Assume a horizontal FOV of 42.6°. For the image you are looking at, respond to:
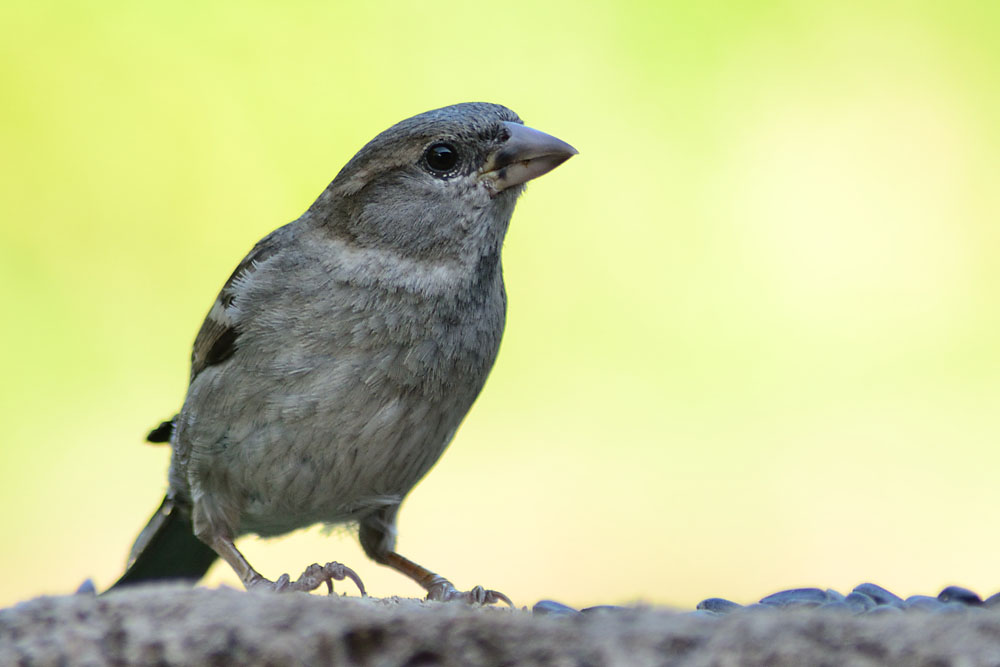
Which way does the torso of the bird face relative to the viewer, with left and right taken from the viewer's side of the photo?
facing the viewer and to the right of the viewer
